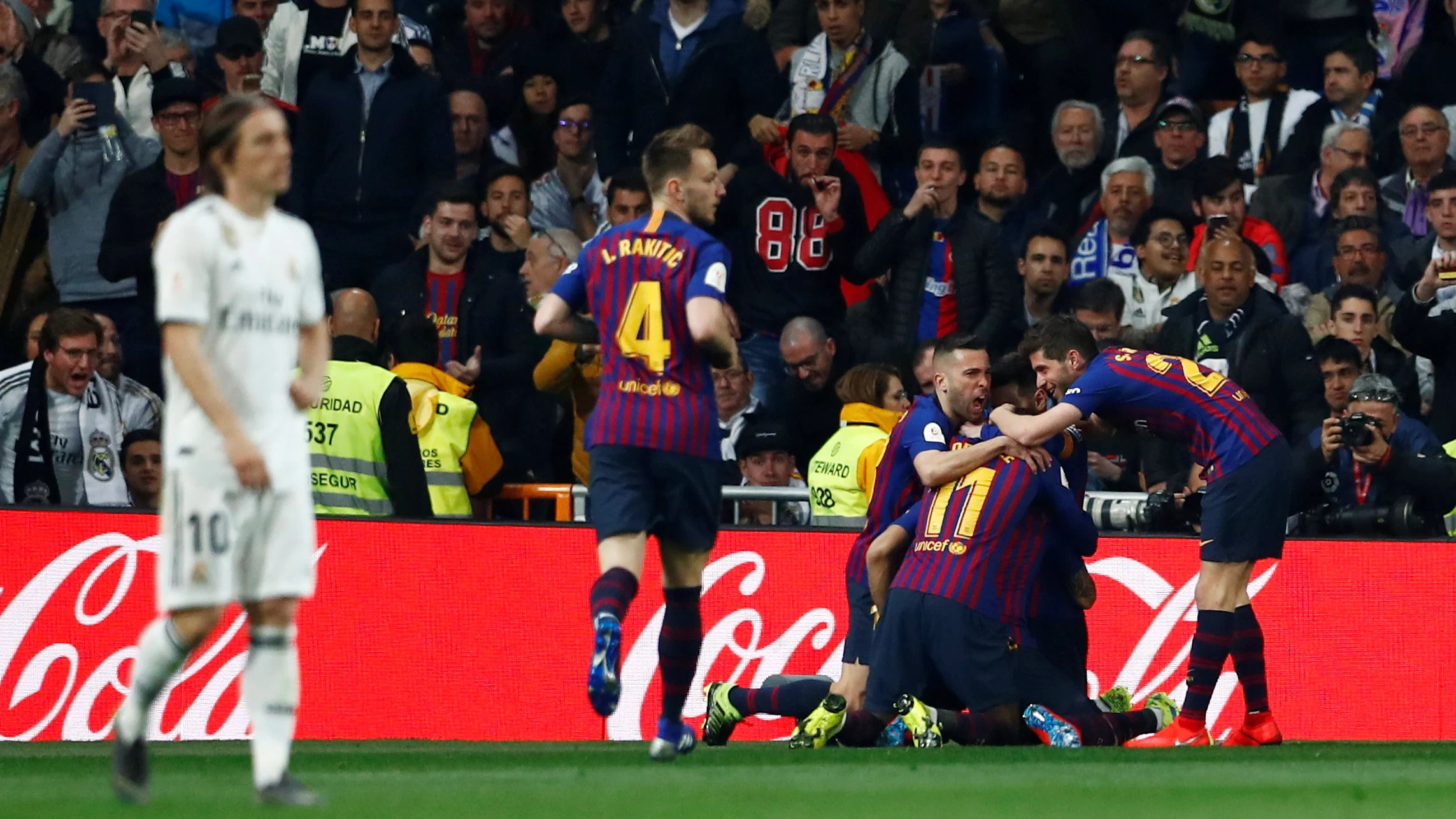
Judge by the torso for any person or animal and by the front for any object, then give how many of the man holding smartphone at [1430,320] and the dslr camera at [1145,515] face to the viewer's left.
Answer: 1

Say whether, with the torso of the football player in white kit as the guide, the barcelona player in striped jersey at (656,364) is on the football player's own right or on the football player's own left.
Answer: on the football player's own left

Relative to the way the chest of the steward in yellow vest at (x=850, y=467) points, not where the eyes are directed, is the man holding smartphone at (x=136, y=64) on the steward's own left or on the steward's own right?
on the steward's own left

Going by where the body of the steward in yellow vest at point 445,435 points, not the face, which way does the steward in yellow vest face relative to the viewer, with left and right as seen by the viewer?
facing away from the viewer and to the right of the viewer

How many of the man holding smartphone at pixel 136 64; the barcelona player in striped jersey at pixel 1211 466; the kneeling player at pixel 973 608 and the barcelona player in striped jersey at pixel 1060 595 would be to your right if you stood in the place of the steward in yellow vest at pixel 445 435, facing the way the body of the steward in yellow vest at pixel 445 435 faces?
3

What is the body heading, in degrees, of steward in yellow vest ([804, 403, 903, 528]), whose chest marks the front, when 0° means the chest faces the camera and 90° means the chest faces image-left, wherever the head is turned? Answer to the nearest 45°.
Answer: approximately 225°

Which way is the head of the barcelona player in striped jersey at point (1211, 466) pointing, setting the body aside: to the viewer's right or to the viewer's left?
to the viewer's left

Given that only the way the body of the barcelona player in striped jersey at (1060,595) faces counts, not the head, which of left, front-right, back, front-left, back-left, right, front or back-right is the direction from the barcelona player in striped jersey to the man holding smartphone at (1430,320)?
back

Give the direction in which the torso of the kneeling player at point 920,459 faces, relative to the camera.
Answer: to the viewer's right

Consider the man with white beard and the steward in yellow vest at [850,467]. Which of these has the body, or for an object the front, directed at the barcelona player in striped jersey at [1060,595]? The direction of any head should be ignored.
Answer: the man with white beard
